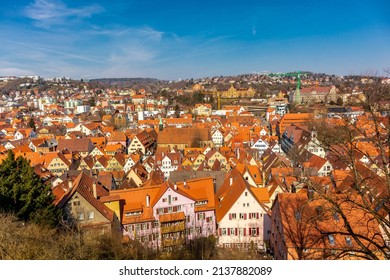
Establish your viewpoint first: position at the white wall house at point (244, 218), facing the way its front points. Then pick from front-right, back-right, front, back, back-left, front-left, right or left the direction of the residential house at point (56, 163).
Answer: back-right

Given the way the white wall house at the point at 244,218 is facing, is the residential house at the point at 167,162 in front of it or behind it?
behind

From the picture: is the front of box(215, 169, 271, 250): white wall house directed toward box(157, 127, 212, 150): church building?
no

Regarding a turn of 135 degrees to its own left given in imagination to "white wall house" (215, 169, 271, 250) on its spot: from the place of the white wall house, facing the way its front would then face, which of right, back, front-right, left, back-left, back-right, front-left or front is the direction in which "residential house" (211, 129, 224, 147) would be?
front-left

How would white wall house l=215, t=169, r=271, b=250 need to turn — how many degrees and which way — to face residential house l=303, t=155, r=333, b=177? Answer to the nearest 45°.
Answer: approximately 135° to its left

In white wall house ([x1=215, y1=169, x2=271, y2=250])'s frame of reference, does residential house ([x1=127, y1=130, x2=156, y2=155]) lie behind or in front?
behind

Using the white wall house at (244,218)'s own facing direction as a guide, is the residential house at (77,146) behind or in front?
behind

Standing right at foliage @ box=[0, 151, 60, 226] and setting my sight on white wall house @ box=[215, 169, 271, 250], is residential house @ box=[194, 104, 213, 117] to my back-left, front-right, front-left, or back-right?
front-left

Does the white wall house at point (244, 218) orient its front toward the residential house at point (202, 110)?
no

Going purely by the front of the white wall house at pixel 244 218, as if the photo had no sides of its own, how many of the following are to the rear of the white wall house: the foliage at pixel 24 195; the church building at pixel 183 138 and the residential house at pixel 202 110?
2

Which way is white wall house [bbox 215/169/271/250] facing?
toward the camera
